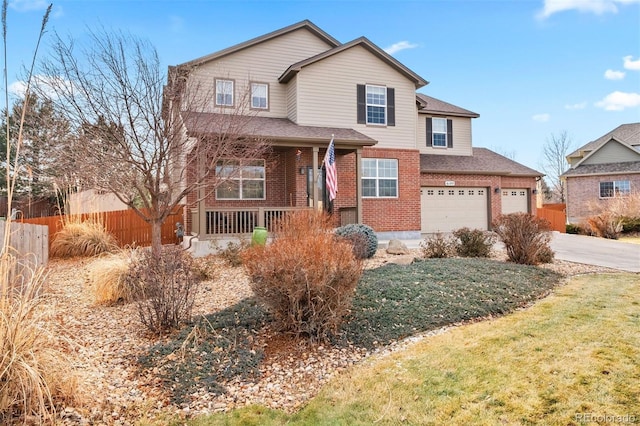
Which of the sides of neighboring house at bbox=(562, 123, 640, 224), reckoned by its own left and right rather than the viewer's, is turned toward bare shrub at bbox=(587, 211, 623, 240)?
front

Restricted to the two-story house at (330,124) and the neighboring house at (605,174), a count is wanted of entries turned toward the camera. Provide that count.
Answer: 2

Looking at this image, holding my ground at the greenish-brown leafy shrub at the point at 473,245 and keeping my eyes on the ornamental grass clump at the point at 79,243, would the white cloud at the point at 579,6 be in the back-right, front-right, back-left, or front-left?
back-right

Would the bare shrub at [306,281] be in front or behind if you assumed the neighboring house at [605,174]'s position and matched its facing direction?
in front

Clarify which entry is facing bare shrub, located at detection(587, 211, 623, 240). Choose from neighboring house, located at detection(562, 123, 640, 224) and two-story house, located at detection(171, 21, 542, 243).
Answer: the neighboring house

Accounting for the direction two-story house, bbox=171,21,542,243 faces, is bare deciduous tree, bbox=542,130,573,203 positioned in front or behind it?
behind

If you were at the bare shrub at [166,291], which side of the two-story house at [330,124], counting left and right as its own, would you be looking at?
front

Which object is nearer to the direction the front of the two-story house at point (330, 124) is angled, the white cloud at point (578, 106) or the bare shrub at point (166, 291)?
the bare shrub

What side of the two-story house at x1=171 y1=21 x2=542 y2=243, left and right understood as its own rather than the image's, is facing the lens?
front

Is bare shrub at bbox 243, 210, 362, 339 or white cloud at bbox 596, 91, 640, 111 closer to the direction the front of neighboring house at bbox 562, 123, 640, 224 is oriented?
the bare shrub

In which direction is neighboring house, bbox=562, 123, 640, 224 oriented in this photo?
toward the camera

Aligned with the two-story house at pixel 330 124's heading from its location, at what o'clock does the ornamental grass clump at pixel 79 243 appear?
The ornamental grass clump is roughly at 2 o'clock from the two-story house.

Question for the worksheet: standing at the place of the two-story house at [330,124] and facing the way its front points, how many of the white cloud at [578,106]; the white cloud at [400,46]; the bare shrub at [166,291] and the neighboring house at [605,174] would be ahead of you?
1
